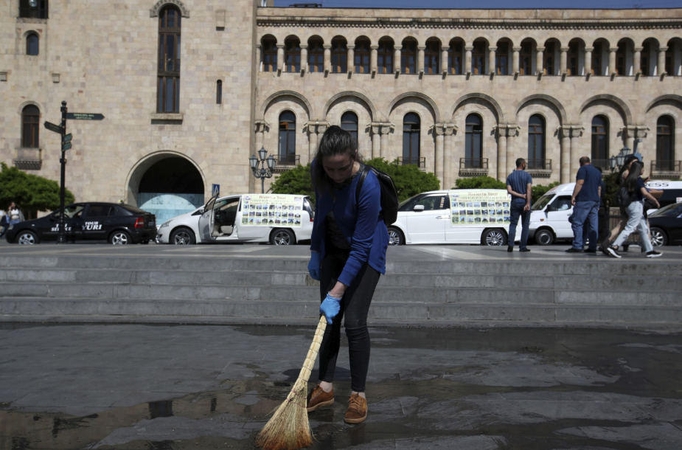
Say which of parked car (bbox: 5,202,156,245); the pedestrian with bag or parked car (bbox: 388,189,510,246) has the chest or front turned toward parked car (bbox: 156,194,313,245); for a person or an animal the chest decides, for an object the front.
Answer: parked car (bbox: 388,189,510,246)

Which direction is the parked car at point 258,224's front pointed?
to the viewer's left

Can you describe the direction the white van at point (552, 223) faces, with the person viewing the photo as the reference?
facing to the left of the viewer

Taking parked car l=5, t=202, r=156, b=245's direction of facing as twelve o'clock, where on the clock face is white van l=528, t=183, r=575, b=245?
The white van is roughly at 7 o'clock from the parked car.

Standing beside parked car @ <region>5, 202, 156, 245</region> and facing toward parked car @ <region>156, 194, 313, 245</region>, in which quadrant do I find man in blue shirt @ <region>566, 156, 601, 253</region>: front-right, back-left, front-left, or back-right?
front-right

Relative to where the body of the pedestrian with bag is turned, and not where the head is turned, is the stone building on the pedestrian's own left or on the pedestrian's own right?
on the pedestrian's own left

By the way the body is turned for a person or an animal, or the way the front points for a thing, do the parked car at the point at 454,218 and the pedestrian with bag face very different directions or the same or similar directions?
very different directions

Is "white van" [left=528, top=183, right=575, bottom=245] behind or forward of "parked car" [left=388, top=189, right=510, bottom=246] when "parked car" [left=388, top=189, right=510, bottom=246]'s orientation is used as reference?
behind

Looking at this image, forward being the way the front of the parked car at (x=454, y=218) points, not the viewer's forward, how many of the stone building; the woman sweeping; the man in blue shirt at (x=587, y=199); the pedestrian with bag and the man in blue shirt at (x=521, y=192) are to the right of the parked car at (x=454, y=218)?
1

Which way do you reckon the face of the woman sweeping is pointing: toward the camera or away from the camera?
toward the camera

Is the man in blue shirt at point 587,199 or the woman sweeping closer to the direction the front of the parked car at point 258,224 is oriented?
the woman sweeping

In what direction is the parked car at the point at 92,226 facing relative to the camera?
to the viewer's left

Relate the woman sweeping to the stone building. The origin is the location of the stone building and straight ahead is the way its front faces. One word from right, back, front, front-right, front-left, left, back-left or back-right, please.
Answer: front

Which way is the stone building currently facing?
toward the camera
